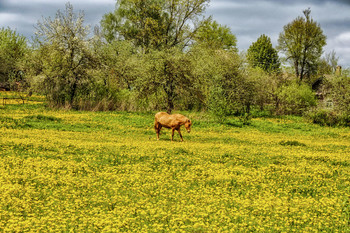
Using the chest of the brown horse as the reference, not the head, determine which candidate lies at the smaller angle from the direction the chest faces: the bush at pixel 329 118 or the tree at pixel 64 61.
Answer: the bush

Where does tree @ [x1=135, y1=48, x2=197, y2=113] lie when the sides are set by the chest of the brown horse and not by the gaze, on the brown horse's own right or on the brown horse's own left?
on the brown horse's own left

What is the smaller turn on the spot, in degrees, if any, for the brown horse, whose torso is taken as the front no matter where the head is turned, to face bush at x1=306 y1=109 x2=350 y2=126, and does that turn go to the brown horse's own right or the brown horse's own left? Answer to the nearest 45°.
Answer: approximately 45° to the brown horse's own left

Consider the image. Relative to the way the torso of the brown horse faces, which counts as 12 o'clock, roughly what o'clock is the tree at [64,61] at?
The tree is roughly at 8 o'clock from the brown horse.

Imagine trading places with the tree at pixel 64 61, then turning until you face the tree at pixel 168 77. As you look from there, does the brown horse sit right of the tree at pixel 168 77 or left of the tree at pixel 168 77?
right

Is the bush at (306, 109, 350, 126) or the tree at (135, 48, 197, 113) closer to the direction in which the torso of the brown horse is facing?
the bush

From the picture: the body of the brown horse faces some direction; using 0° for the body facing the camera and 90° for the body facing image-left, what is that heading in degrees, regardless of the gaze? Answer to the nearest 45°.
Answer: approximately 270°
